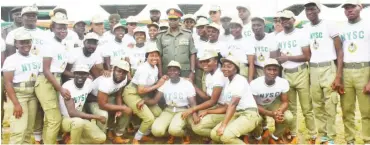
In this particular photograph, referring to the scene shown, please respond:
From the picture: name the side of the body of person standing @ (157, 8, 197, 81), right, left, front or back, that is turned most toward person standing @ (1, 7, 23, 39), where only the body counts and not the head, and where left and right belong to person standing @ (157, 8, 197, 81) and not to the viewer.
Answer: right

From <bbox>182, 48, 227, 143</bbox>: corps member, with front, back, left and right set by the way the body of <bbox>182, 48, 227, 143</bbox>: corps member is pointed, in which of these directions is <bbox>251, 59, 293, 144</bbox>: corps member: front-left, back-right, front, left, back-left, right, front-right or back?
back-left

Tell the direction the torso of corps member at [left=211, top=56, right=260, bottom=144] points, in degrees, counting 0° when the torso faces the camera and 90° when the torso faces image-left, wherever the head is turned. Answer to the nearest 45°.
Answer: approximately 45°

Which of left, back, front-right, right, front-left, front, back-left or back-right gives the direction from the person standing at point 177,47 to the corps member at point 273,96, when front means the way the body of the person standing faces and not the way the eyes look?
left

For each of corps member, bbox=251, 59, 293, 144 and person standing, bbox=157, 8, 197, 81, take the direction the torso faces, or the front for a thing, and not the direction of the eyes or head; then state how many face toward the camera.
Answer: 2

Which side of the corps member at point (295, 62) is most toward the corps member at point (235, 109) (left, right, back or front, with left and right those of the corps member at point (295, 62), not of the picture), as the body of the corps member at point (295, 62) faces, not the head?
front

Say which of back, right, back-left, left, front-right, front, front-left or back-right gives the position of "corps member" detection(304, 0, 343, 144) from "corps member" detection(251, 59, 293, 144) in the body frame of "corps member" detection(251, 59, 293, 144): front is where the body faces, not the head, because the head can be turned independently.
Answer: left

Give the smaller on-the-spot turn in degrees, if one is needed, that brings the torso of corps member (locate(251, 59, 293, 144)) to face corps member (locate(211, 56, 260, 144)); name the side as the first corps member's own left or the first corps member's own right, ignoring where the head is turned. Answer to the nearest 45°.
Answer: approximately 45° to the first corps member's own right

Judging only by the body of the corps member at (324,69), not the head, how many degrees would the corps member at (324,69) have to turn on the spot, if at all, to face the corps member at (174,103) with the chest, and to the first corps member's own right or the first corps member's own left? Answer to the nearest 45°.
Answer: approximately 45° to the first corps member's own right

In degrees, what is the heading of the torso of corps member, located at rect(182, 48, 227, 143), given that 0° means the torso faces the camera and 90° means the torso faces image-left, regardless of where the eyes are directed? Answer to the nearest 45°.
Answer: approximately 45°

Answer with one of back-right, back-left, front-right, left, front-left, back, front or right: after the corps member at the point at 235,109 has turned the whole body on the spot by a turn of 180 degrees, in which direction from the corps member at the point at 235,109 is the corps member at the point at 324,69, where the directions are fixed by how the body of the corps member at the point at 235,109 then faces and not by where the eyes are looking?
front-right

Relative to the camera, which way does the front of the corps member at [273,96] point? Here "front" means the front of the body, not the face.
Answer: toward the camera
